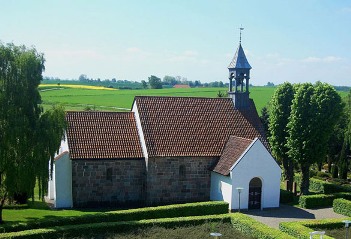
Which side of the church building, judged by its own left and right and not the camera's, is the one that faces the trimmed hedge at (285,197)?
left

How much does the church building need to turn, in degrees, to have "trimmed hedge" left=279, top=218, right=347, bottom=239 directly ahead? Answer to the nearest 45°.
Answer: approximately 45° to its left

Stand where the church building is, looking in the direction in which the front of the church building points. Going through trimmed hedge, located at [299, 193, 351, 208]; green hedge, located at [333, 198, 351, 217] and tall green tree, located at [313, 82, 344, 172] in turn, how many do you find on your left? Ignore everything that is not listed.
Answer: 3

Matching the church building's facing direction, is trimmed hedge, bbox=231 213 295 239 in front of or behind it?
in front

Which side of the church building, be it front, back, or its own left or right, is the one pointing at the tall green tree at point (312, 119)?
left

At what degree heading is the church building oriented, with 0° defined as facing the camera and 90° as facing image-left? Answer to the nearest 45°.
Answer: approximately 0°

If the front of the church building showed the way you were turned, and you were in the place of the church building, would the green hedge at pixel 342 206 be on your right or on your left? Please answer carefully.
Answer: on your left

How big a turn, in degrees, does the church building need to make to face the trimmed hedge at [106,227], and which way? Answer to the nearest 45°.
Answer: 0° — it already faces it
